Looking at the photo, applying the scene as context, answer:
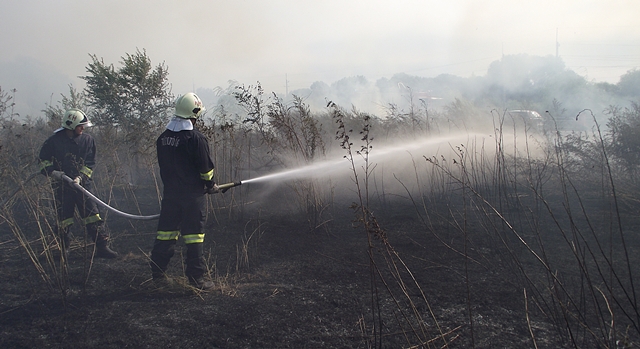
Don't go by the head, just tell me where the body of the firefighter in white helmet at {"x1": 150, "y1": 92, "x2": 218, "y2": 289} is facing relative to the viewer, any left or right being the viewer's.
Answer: facing away from the viewer and to the right of the viewer

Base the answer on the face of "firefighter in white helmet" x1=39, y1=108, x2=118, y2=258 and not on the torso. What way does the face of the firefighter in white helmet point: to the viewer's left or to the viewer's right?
to the viewer's right

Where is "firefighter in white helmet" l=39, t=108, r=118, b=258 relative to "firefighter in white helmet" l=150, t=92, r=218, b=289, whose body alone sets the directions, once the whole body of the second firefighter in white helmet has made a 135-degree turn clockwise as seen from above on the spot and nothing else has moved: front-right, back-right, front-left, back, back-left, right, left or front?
back-right
